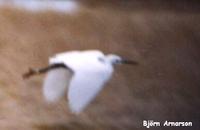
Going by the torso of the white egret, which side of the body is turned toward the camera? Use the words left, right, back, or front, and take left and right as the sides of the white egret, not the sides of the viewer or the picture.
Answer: right
